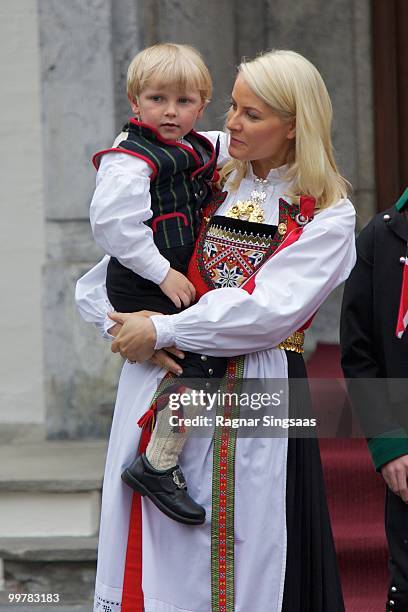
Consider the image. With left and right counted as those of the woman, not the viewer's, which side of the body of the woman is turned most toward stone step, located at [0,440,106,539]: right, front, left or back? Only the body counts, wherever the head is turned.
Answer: right

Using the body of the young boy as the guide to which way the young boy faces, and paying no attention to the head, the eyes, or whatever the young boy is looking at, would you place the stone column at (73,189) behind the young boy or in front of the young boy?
behind

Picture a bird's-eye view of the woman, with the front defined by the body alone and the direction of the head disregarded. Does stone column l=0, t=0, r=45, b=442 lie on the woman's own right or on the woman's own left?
on the woman's own right

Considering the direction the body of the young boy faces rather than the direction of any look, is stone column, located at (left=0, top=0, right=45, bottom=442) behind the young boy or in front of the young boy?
behind

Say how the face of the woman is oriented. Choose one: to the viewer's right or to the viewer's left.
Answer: to the viewer's left

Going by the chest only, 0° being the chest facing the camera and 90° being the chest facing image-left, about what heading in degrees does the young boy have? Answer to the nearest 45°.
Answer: approximately 315°

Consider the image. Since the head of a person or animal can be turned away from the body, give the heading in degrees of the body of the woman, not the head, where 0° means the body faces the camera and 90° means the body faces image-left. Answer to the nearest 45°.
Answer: approximately 45°

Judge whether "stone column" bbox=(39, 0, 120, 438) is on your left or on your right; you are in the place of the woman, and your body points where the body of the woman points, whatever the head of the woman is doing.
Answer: on your right
